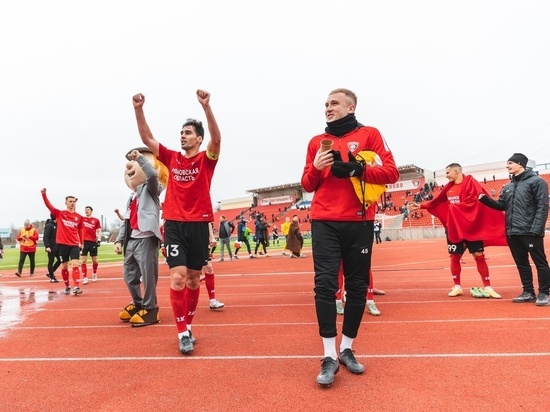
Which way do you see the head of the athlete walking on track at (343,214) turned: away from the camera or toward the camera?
toward the camera

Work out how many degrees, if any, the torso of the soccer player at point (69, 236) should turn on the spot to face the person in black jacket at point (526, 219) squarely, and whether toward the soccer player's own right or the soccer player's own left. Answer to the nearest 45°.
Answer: approximately 45° to the soccer player's own left

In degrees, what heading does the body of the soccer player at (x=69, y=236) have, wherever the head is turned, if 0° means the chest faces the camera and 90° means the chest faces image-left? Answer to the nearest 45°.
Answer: approximately 0°

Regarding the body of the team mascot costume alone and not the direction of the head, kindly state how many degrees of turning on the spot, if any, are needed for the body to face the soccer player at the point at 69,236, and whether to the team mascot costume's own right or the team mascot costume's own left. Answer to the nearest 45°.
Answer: approximately 135° to the team mascot costume's own right

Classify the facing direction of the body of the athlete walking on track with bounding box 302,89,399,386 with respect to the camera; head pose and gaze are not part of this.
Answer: toward the camera

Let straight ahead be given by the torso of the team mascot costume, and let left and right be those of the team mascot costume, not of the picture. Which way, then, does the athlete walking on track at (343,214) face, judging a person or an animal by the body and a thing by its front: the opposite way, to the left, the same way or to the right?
the same way

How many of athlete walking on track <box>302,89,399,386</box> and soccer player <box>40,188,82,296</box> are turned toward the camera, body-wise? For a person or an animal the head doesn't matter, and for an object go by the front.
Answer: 2

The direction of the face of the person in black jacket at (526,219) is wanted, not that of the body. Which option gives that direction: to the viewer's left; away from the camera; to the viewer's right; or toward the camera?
to the viewer's left

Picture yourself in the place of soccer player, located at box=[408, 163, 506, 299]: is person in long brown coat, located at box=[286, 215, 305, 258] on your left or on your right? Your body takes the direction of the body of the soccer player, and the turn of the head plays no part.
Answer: on your right

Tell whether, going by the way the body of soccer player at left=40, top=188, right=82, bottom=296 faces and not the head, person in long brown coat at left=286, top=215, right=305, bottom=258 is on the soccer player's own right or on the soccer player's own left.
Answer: on the soccer player's own left

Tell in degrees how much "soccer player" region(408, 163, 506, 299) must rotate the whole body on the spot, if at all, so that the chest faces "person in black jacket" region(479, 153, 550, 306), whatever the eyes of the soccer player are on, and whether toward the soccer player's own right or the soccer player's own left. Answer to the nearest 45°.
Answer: approximately 90° to the soccer player's own left

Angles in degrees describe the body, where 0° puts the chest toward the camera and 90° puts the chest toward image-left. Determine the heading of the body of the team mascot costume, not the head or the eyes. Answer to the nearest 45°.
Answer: approximately 45°
